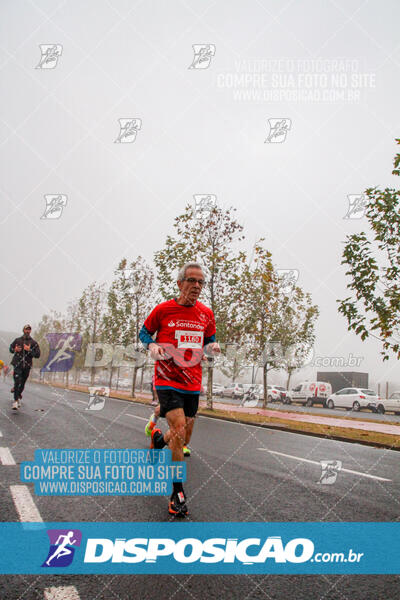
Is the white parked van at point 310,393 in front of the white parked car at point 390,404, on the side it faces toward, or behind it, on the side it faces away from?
in front

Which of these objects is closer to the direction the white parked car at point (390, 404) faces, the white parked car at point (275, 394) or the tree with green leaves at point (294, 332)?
the white parked car

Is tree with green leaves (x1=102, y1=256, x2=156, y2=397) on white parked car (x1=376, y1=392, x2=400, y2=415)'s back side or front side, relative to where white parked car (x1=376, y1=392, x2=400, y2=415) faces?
on the front side

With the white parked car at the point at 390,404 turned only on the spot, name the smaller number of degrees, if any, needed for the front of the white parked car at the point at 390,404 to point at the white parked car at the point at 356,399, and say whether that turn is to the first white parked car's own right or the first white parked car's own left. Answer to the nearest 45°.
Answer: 0° — it already faces it

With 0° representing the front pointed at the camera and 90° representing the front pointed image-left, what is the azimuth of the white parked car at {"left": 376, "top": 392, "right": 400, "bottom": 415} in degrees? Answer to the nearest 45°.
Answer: approximately 90°

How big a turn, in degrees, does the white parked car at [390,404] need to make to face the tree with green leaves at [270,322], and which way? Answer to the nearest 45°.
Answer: approximately 45° to its left
